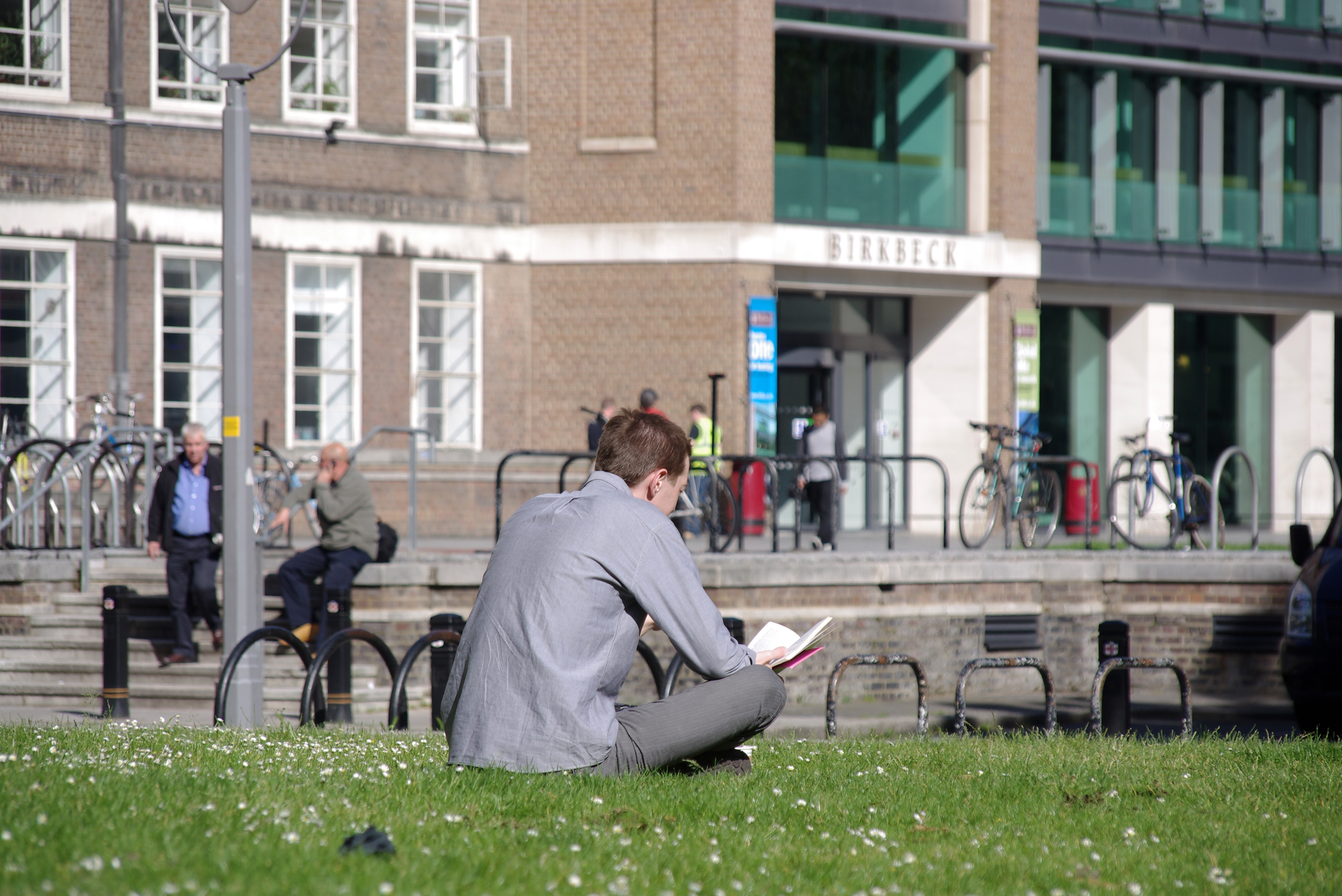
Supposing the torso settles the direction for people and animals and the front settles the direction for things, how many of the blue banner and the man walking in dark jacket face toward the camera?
2

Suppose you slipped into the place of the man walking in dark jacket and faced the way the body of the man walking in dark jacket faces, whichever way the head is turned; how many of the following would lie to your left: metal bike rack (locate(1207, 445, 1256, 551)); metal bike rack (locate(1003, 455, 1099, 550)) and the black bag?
3

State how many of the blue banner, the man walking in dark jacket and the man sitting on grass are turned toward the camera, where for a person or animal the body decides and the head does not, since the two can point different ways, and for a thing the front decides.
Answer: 2

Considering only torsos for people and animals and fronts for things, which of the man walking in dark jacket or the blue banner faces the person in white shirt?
the blue banner

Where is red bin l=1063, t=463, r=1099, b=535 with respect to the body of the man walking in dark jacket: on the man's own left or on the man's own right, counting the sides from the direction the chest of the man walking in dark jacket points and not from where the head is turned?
on the man's own left

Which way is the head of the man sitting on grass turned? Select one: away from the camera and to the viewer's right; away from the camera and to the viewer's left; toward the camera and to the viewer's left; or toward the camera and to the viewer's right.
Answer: away from the camera and to the viewer's right

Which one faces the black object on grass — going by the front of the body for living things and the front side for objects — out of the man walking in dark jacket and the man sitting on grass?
the man walking in dark jacket

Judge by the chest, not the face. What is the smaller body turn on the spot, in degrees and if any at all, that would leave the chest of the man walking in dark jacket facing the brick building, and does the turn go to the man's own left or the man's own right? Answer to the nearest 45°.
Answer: approximately 135° to the man's own left

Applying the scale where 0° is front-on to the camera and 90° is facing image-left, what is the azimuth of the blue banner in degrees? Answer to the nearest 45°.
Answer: approximately 0°

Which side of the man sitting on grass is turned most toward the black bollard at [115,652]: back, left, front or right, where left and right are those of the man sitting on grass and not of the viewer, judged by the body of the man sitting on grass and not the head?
left

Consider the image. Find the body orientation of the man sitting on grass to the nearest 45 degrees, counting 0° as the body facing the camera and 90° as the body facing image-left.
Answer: approximately 225°
